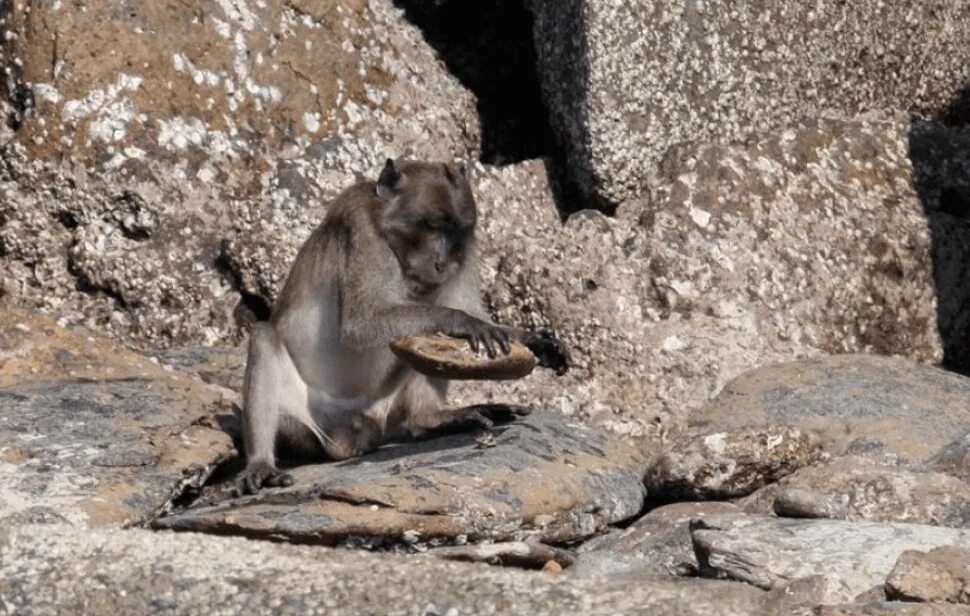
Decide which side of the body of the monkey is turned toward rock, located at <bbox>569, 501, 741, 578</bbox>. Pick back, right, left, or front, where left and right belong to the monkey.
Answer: front

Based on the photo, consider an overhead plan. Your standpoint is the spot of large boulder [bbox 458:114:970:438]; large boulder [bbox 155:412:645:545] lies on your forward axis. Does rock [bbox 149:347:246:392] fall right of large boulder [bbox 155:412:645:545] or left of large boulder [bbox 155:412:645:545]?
right

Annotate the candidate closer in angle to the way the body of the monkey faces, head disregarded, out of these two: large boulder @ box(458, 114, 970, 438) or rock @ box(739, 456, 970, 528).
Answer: the rock

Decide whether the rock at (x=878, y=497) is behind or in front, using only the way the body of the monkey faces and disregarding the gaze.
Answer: in front

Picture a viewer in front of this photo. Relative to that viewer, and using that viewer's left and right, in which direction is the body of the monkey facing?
facing the viewer and to the right of the viewer

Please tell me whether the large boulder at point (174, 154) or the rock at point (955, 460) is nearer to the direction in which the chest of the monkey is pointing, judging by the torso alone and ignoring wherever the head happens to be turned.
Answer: the rock

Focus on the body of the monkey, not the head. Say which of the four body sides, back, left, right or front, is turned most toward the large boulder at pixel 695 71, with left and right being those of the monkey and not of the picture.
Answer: left

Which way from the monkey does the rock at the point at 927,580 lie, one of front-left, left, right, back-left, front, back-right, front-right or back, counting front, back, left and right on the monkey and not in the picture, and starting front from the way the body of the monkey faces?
front

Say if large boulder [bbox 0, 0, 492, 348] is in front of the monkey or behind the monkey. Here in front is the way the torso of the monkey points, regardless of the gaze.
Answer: behind

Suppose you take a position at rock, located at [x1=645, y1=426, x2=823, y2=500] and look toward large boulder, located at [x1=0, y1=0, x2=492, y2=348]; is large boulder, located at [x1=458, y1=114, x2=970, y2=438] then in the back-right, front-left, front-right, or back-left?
front-right

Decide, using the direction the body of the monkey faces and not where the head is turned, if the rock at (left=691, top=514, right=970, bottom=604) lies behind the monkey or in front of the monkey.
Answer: in front

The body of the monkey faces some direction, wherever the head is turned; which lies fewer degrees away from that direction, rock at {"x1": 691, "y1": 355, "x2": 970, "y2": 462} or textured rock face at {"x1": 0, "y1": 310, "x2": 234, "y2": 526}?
the rock

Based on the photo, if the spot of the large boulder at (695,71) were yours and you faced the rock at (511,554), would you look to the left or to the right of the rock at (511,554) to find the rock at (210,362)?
right
